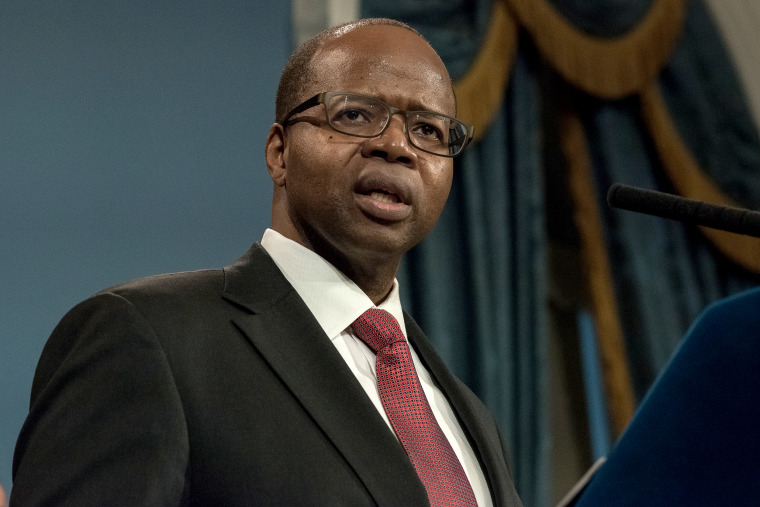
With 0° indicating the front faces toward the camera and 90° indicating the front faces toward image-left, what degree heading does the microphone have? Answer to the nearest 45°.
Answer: approximately 90°

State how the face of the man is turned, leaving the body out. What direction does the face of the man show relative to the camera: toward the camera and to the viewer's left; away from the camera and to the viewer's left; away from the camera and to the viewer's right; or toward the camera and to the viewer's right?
toward the camera and to the viewer's right

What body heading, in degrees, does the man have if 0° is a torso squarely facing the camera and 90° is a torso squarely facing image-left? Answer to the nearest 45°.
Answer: approximately 315°
